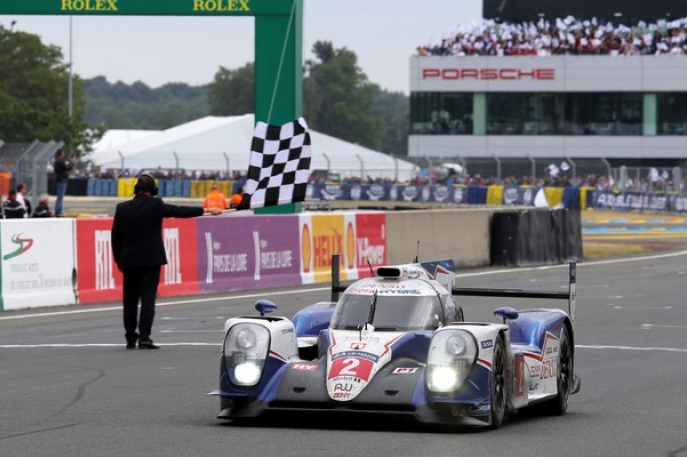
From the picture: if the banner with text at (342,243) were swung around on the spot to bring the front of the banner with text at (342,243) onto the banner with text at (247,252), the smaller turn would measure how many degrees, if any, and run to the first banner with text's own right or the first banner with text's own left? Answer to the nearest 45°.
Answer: approximately 90° to the first banner with text's own right

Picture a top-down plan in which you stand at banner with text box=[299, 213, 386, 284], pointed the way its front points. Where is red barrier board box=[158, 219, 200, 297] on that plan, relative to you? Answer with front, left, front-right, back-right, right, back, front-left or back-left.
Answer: right

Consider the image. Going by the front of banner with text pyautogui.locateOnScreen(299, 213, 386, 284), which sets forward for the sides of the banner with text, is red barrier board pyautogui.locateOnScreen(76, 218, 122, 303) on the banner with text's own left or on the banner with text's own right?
on the banner with text's own right

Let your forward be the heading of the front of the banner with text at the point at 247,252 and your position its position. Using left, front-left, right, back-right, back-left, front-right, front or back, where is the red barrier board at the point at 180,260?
right

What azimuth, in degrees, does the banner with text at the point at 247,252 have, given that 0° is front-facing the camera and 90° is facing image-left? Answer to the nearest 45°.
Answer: approximately 315°

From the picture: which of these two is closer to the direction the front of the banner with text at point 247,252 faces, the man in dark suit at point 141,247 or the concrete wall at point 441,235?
the man in dark suit

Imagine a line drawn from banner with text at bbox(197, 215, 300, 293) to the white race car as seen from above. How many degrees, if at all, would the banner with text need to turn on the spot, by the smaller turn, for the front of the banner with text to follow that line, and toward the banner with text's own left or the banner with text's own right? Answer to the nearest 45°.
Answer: approximately 45° to the banner with text's own right

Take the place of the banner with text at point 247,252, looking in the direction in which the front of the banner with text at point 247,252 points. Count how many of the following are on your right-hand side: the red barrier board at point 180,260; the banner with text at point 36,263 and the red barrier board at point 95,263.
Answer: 3

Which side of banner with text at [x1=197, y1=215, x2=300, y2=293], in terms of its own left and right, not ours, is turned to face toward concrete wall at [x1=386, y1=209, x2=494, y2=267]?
left

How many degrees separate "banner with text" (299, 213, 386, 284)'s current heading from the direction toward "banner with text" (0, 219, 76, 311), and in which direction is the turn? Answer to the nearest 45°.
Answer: approximately 90° to its right

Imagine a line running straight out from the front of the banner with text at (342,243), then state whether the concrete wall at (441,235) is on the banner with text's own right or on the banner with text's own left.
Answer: on the banner with text's own left

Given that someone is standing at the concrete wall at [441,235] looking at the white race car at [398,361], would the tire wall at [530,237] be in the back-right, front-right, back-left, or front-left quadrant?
back-left

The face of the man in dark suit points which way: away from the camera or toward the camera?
away from the camera

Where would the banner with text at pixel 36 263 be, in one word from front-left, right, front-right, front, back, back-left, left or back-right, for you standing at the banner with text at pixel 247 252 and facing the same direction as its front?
right
